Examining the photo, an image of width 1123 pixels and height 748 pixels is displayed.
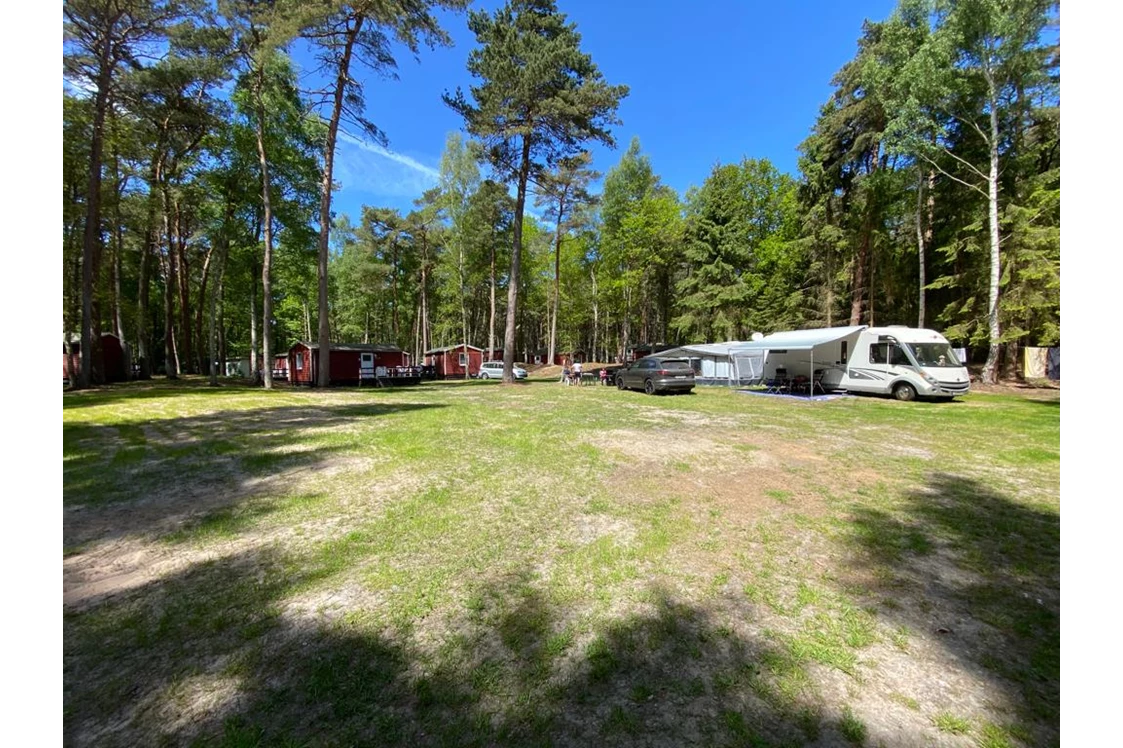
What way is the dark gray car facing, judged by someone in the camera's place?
facing away from the viewer and to the left of the viewer

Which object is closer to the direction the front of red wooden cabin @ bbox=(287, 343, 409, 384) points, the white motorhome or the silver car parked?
the white motorhome

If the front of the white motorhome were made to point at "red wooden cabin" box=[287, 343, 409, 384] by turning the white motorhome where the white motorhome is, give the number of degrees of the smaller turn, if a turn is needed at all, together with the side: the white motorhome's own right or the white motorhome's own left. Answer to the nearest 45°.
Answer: approximately 135° to the white motorhome's own right

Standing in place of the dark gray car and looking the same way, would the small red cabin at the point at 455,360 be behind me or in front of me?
in front

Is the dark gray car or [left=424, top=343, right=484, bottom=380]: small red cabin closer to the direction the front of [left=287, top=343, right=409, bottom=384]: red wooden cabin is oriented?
the dark gray car

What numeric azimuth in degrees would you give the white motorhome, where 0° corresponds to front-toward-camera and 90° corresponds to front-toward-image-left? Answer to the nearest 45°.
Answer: approximately 315°

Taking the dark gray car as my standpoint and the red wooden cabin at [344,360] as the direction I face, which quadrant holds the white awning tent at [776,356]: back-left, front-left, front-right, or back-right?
back-right

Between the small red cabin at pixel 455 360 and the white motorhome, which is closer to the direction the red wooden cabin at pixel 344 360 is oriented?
the white motorhome

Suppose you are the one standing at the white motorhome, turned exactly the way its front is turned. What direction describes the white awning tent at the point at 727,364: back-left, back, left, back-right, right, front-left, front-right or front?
back
